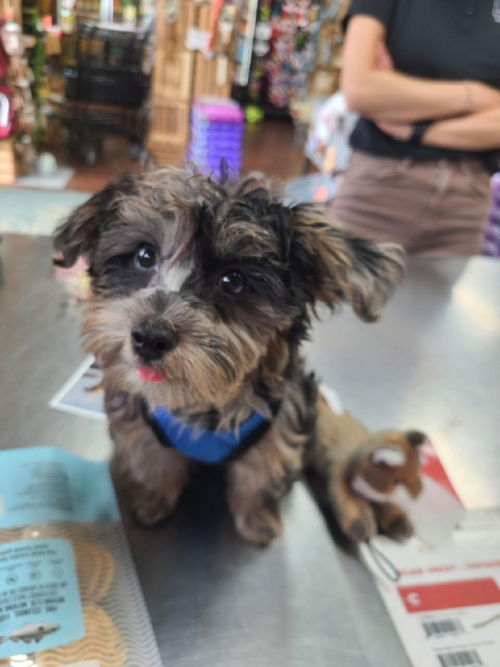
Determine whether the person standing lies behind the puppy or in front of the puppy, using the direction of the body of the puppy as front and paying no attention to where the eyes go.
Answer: behind

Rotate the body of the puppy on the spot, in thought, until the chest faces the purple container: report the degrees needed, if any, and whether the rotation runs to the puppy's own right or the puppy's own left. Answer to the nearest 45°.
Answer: approximately 180°

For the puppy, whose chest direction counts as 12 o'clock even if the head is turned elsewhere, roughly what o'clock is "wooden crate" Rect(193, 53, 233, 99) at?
The wooden crate is roughly at 6 o'clock from the puppy.

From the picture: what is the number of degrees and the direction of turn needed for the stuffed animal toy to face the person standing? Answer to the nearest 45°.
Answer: approximately 135° to its left

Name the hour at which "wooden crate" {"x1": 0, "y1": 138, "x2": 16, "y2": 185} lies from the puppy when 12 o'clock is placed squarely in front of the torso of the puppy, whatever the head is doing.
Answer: The wooden crate is roughly at 5 o'clock from the puppy.

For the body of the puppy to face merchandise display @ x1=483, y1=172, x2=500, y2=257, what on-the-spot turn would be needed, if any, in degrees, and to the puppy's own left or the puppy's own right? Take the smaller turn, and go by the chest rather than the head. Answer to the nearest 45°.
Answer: approximately 135° to the puppy's own left

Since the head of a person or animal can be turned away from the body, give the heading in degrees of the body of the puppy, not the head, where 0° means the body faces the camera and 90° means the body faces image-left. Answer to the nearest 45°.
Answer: approximately 0°

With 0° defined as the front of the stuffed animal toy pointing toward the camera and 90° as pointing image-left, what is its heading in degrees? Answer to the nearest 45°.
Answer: approximately 315°
